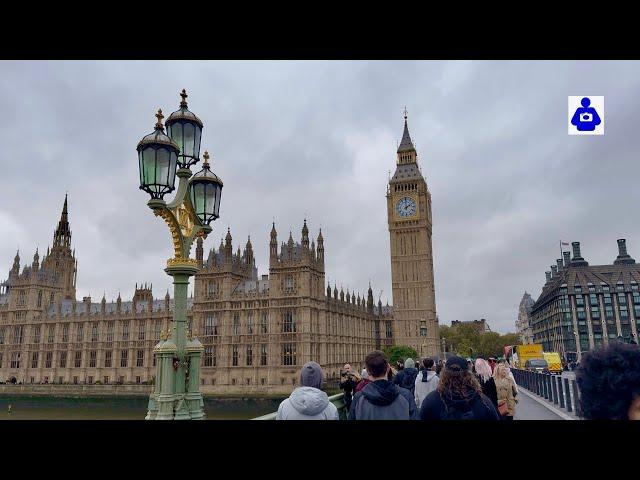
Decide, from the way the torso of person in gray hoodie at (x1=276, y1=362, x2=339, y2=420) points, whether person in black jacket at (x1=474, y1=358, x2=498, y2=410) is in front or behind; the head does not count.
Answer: in front

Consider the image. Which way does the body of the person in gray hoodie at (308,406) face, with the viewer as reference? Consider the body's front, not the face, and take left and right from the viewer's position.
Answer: facing away from the viewer

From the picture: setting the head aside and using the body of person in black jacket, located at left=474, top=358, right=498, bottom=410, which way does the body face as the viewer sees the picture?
away from the camera

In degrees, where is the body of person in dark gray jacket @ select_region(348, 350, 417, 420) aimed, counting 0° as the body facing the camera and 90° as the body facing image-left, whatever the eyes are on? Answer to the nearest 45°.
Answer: approximately 180°

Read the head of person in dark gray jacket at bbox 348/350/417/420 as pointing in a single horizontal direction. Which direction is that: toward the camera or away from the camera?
away from the camera

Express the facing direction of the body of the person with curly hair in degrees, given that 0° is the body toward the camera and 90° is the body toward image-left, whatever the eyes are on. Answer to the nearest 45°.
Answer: approximately 180°

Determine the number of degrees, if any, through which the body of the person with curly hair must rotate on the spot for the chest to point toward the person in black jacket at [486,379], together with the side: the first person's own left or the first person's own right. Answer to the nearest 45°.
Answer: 0° — they already face them

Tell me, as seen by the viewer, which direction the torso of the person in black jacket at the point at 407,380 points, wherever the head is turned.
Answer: away from the camera

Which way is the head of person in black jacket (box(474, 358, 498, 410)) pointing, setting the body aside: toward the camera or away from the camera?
away from the camera

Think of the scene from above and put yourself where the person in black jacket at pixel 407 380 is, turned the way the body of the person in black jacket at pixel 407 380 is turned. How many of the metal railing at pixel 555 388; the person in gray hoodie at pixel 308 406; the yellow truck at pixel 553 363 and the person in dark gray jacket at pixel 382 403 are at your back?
2

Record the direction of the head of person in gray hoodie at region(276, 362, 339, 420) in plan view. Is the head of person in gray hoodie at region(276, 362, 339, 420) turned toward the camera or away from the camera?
away from the camera

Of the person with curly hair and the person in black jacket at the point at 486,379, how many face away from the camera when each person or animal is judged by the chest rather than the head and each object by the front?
2

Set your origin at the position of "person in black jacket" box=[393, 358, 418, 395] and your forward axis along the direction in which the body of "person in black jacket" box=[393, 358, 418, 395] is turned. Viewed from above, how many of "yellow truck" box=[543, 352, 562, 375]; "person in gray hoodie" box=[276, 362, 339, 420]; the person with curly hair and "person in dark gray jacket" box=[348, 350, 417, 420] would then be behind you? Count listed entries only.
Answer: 3
